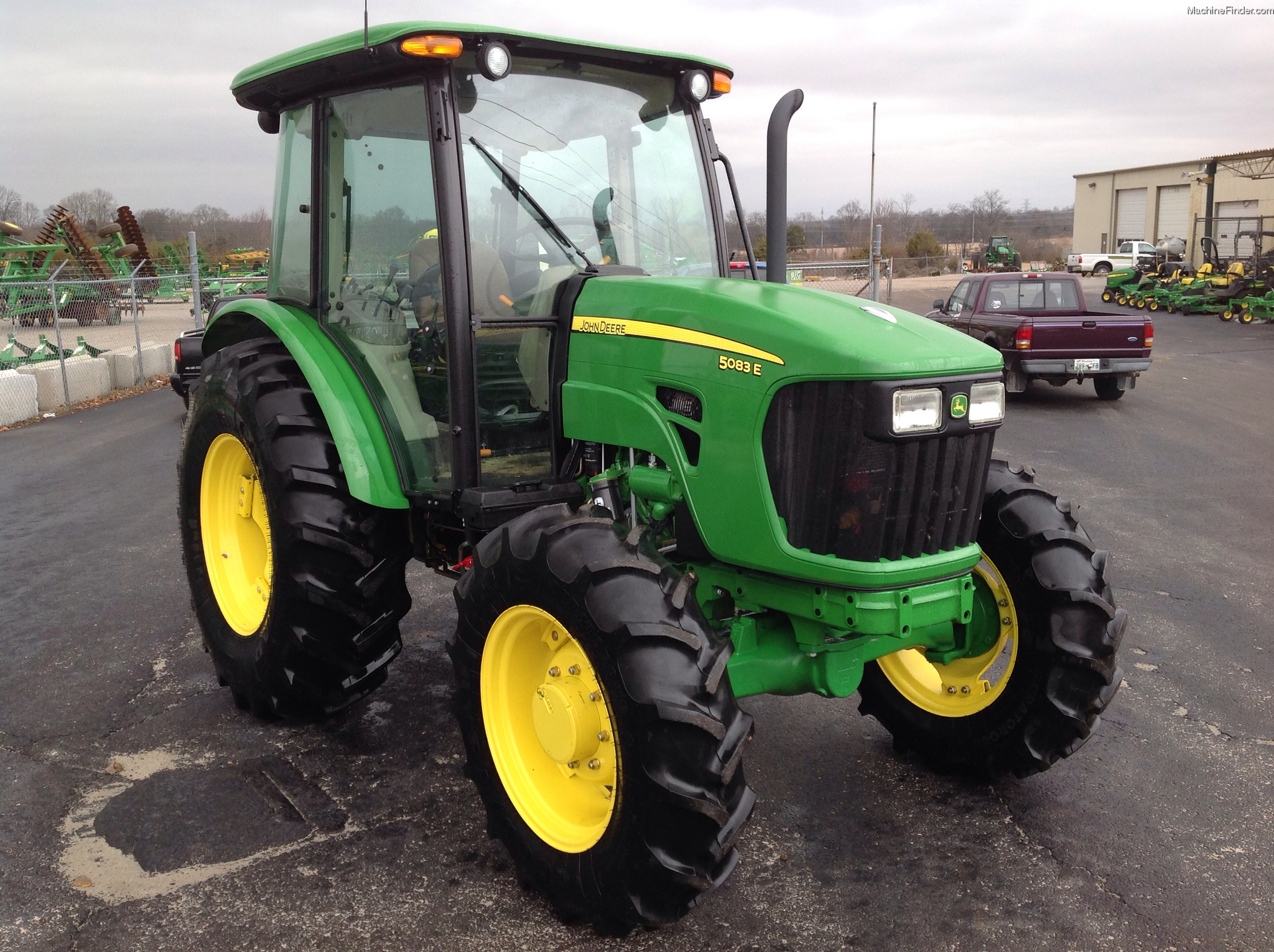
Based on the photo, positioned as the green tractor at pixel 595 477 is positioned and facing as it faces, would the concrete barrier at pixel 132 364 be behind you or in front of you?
behind

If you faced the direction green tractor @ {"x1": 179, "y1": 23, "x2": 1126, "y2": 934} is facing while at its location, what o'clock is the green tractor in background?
The green tractor in background is roughly at 8 o'clock from the green tractor.

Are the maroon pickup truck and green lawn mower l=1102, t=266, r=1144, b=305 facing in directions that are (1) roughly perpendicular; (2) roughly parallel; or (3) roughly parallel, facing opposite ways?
roughly perpendicular

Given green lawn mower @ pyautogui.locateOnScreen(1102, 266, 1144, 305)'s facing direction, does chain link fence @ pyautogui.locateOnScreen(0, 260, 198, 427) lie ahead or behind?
ahead

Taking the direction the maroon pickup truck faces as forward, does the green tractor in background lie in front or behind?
in front

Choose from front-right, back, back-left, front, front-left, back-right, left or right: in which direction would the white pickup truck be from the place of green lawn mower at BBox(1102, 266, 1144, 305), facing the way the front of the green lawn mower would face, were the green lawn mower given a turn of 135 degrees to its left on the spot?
left

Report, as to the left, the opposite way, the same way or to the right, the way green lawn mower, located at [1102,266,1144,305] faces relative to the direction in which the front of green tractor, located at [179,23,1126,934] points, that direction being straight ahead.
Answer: to the right

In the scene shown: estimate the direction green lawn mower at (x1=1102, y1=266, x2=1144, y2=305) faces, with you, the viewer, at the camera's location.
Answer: facing the viewer and to the left of the viewer

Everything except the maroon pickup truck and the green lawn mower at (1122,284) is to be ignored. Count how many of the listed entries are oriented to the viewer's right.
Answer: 0

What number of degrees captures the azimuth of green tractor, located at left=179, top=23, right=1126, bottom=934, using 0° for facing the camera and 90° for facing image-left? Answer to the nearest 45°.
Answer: approximately 315°

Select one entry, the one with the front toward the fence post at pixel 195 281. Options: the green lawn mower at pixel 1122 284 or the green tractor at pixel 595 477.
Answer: the green lawn mower

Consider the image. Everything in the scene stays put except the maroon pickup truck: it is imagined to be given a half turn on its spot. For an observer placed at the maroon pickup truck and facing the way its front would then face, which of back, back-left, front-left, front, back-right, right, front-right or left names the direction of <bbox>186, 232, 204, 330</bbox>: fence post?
back-right

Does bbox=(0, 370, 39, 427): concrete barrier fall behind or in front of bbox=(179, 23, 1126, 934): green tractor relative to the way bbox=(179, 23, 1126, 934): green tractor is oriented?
behind

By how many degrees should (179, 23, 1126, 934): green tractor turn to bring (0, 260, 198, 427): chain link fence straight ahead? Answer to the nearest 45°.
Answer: approximately 180°

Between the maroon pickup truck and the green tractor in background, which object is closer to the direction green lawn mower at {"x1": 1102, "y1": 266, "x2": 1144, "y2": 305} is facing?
the maroon pickup truck

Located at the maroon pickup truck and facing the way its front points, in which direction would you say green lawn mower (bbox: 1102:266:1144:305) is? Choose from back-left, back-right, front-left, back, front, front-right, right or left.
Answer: front-right

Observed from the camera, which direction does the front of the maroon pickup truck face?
facing away from the viewer and to the left of the viewer
